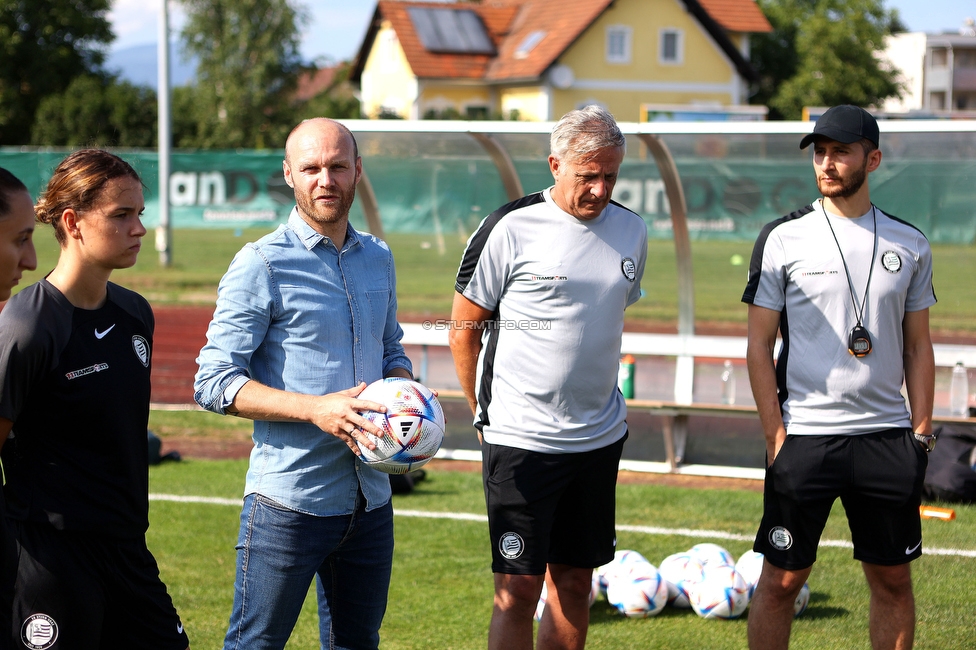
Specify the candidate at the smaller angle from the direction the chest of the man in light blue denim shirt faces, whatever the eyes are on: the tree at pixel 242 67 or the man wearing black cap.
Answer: the man wearing black cap

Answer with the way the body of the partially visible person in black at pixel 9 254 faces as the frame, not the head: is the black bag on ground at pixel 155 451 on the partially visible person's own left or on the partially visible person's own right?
on the partially visible person's own left

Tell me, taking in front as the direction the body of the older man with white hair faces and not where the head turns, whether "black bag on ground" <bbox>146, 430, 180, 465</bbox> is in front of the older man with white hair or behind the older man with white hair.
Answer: behind

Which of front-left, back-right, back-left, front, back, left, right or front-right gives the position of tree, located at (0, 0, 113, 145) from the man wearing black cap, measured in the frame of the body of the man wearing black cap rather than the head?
back-right

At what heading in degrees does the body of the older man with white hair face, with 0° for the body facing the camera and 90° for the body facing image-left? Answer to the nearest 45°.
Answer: approximately 315°

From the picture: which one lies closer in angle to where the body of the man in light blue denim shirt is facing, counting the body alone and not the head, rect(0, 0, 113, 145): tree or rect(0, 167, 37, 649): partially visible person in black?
the partially visible person in black

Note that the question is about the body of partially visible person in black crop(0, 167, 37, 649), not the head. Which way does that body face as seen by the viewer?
to the viewer's right

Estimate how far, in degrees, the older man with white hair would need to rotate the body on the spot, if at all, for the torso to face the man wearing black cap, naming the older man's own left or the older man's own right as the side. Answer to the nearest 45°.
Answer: approximately 45° to the older man's own left

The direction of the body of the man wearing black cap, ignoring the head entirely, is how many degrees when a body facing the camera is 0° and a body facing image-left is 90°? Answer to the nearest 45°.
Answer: approximately 0°

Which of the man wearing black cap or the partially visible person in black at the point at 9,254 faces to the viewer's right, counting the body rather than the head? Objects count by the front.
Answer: the partially visible person in black

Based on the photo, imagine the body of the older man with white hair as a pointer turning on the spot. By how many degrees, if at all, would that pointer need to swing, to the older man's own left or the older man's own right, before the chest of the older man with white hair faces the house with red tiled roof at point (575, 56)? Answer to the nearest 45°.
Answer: approximately 135° to the older man's own left
